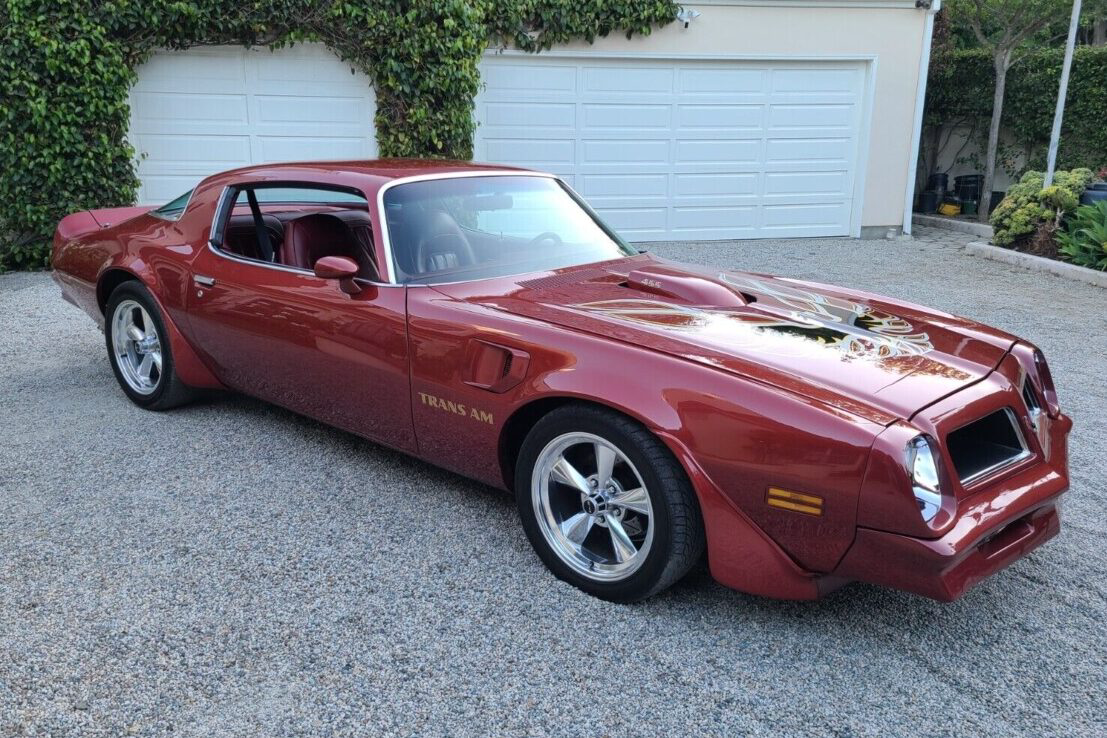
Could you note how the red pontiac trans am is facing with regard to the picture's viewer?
facing the viewer and to the right of the viewer

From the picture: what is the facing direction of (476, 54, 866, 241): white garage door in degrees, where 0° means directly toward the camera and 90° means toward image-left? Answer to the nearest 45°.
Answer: approximately 0°

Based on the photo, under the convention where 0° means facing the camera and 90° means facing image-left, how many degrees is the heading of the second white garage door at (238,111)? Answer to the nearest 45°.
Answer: approximately 0°

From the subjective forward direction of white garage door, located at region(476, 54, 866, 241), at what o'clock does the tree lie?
The tree is roughly at 8 o'clock from the white garage door.

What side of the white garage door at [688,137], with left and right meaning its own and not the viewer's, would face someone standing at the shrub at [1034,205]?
left

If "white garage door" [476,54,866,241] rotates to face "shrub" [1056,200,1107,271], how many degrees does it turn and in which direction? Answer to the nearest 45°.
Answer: approximately 45° to its left

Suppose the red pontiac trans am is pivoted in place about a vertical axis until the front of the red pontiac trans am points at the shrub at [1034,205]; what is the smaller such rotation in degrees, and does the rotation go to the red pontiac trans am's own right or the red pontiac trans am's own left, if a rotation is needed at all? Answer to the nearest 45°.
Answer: approximately 90° to the red pontiac trans am's own left

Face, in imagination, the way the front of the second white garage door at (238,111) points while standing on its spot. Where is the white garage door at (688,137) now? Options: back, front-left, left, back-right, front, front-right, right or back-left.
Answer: left

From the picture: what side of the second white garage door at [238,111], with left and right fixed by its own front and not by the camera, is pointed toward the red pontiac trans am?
front

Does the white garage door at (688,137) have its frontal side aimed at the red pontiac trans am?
yes

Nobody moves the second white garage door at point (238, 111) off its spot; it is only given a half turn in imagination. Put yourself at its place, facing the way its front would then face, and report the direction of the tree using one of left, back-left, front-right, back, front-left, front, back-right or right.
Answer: right

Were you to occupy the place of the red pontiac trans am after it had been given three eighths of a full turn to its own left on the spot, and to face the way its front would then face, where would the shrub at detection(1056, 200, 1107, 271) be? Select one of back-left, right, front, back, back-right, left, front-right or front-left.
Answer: front-right
